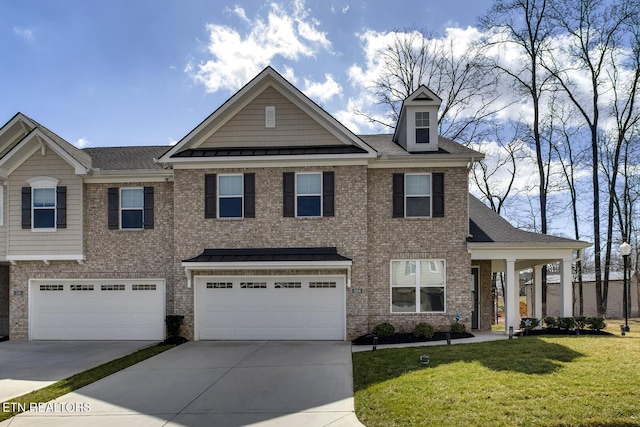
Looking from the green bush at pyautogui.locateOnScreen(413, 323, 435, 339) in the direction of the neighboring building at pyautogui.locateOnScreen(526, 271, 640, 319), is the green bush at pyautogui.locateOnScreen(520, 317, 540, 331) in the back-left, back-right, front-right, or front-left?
front-right

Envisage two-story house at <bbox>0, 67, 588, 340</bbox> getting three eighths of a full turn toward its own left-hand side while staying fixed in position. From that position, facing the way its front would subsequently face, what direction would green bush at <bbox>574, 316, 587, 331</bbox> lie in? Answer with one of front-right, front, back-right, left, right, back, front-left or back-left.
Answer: front-right

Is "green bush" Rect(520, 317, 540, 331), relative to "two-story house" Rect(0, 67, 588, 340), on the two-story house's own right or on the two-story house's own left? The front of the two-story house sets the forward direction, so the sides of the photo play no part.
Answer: on the two-story house's own left

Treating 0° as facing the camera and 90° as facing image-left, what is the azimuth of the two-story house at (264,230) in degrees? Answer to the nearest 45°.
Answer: approximately 0°

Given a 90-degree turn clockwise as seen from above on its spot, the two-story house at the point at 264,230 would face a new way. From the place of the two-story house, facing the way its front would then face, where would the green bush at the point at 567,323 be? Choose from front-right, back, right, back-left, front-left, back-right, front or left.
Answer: back

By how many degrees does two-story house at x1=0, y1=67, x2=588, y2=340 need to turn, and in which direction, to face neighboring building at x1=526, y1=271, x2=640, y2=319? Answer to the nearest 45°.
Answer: approximately 135° to its left

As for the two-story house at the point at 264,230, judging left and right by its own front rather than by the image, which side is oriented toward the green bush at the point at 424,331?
left

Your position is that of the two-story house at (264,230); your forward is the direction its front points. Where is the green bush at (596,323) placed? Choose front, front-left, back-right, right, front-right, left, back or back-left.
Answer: left
